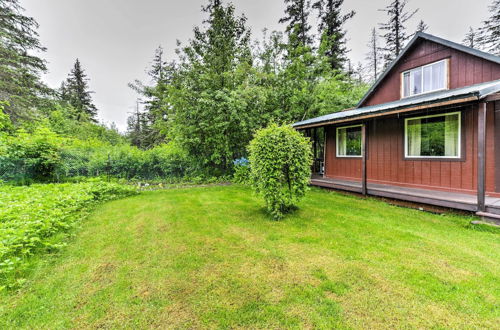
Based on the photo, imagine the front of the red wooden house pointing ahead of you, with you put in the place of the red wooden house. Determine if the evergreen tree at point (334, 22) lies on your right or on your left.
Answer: on your right

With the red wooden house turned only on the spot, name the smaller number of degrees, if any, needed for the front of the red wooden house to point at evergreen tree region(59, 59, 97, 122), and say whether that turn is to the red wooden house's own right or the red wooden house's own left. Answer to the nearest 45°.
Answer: approximately 45° to the red wooden house's own right

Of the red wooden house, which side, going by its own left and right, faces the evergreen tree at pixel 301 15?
right

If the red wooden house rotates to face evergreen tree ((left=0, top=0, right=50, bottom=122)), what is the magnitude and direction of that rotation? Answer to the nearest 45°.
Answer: approximately 45° to its right

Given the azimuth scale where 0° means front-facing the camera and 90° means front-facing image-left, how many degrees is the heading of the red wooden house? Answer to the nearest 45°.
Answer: approximately 45°

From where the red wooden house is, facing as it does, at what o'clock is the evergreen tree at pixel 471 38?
The evergreen tree is roughly at 5 o'clock from the red wooden house.

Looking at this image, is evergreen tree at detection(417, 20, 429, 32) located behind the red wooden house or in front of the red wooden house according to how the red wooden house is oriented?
behind

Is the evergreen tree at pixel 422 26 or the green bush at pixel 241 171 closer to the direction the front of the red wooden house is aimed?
the green bush

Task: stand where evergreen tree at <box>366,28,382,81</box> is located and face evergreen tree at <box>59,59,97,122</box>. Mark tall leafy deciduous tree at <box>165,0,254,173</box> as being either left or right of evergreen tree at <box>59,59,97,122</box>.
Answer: left

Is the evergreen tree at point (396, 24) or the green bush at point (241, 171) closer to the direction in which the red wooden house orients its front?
the green bush

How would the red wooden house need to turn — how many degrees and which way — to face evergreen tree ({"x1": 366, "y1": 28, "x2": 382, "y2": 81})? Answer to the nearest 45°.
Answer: approximately 135° to its right

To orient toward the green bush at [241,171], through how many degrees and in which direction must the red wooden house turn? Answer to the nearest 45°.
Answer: approximately 45° to its right

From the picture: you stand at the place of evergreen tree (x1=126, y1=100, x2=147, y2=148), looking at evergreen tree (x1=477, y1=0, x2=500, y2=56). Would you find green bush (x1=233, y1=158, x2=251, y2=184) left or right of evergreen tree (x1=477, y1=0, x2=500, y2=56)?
right

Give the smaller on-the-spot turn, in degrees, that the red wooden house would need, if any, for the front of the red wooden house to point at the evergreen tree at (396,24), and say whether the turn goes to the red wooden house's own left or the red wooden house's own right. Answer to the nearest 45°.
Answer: approximately 135° to the red wooden house's own right
